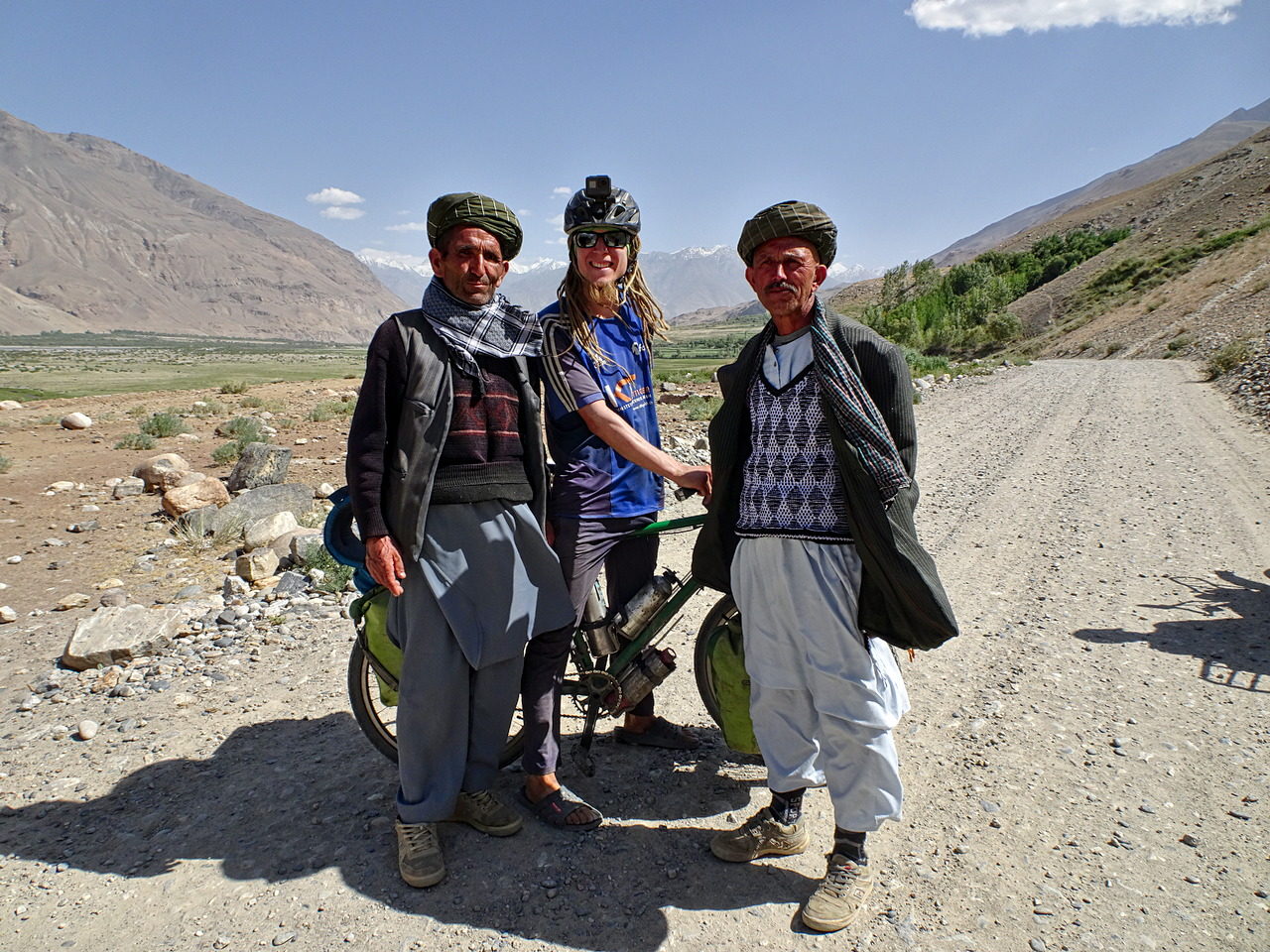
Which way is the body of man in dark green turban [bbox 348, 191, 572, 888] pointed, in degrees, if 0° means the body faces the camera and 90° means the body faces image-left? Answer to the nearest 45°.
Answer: approximately 315°

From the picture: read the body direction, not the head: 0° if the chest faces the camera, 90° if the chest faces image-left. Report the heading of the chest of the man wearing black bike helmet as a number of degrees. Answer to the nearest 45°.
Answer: approximately 315°

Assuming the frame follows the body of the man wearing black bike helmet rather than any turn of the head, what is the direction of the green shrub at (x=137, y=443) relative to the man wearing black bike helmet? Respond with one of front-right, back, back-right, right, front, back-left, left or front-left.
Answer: back

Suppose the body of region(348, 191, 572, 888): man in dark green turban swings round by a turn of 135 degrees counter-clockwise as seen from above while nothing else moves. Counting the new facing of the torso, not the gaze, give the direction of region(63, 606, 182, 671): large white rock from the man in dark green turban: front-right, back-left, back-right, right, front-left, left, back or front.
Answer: front-left

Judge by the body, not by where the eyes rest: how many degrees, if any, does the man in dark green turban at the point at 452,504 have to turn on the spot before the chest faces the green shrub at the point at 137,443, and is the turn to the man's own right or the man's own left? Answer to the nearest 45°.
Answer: approximately 180°

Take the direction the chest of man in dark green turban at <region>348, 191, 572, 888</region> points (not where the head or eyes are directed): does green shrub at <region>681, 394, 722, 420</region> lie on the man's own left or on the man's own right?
on the man's own left

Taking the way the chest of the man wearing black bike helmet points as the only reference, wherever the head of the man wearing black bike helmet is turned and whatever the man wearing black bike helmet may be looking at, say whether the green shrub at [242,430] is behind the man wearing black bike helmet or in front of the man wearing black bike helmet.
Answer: behind
